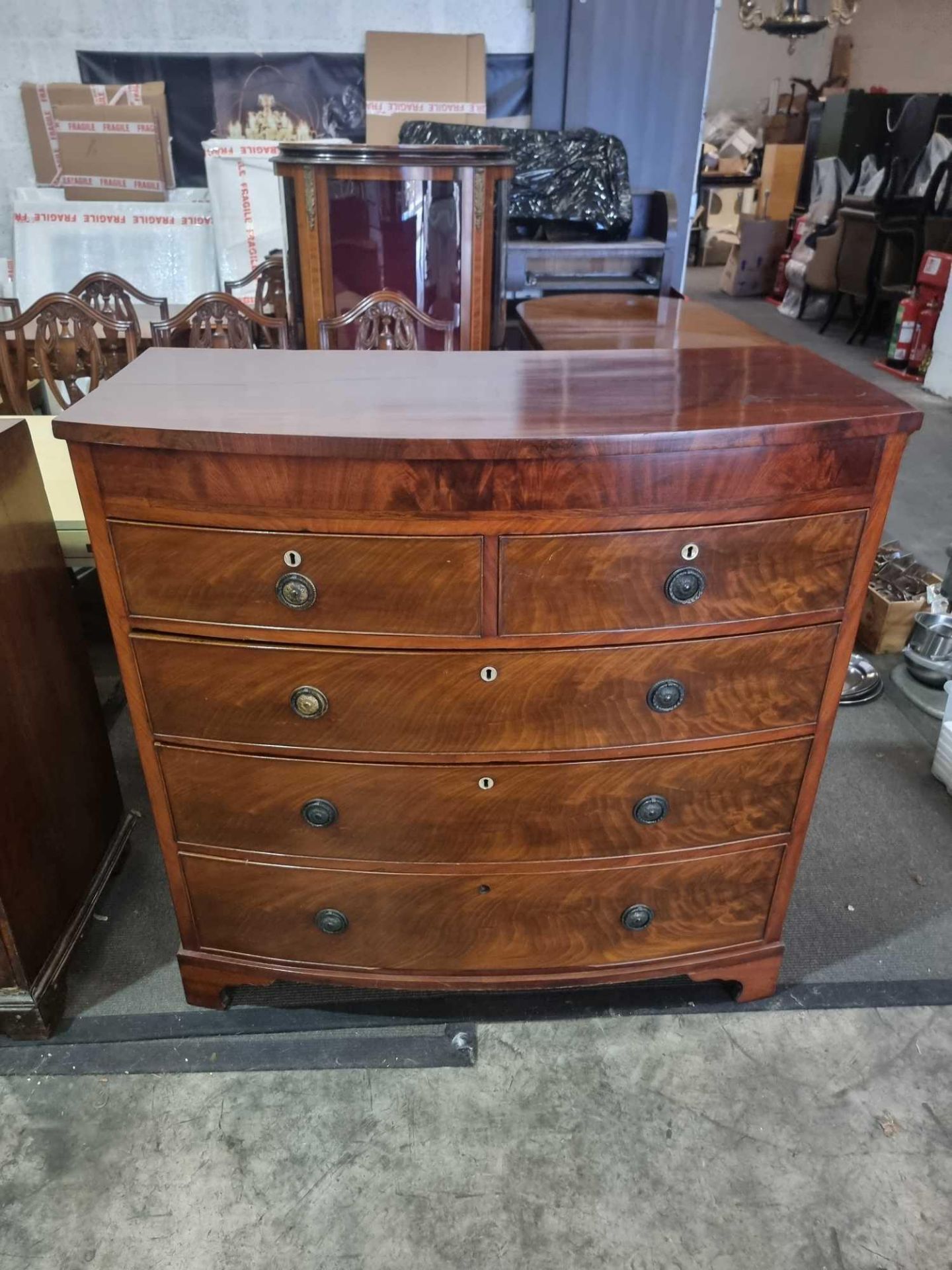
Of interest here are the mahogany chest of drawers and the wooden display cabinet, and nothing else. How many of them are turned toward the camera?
2

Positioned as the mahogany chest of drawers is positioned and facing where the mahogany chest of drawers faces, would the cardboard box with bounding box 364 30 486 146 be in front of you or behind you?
behind

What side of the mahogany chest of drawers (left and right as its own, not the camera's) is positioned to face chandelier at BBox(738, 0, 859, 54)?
back

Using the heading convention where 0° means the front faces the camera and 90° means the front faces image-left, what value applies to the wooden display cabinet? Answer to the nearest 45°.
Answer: approximately 0°

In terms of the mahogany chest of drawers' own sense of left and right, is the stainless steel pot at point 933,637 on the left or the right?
on its left

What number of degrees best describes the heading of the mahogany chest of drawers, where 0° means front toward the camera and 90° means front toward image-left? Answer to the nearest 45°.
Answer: approximately 0°

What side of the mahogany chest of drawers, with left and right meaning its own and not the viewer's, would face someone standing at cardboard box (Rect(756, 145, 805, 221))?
back

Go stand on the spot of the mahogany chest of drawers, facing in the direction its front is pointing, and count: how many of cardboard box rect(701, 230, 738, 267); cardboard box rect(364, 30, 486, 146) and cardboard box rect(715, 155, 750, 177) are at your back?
3

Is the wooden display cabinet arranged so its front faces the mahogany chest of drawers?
yes

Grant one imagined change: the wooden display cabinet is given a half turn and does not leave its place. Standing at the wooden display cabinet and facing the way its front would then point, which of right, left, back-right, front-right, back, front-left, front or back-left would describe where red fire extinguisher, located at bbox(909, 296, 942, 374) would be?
front-right

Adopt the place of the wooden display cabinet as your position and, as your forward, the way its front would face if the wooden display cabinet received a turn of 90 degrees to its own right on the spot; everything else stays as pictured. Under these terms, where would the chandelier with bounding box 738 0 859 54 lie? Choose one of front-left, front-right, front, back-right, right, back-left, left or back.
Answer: back-right

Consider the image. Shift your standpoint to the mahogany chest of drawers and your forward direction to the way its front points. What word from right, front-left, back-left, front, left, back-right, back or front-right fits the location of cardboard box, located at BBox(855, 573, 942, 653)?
back-left
